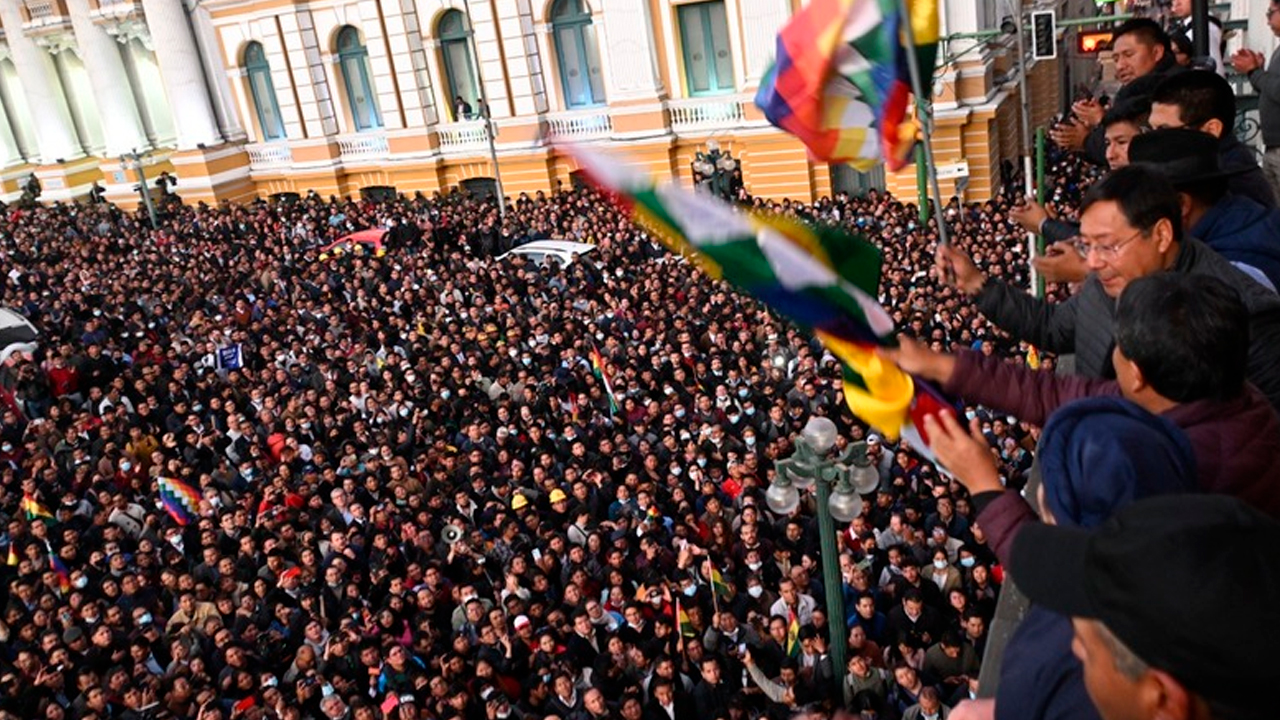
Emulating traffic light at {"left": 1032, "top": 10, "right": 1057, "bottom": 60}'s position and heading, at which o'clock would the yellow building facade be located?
The yellow building facade is roughly at 4 o'clock from the traffic light.

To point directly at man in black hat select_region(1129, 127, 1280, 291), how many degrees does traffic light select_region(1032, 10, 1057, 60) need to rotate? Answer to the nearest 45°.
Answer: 0° — it already faces them

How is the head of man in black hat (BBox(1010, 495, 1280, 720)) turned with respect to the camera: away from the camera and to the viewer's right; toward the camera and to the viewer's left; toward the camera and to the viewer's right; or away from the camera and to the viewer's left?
away from the camera and to the viewer's left

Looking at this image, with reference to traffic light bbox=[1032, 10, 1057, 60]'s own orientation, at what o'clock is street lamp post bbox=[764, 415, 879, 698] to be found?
The street lamp post is roughly at 12 o'clock from the traffic light.

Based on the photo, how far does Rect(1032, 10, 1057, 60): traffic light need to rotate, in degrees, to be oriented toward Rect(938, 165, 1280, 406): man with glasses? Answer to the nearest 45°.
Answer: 0° — it already faces them

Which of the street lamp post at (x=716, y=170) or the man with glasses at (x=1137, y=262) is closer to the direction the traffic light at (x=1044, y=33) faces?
the man with glasses

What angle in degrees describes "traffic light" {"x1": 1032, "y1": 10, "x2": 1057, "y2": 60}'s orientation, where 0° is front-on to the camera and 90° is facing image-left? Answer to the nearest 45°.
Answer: approximately 0°

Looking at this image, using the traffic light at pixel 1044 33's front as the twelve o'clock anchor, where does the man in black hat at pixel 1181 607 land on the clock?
The man in black hat is roughly at 12 o'clock from the traffic light.

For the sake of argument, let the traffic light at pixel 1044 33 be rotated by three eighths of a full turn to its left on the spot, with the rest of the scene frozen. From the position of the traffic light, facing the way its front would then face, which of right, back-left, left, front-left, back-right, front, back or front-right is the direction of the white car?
back-left
